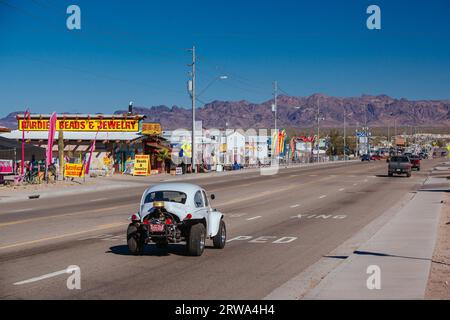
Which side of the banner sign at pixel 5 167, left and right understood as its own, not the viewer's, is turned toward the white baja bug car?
front

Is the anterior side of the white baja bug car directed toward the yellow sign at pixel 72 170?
no

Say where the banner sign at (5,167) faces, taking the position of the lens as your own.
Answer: facing the viewer

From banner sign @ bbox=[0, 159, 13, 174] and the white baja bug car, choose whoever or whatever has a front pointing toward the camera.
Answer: the banner sign

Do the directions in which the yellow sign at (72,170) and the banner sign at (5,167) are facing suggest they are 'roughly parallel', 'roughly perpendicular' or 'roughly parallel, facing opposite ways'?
roughly parallel

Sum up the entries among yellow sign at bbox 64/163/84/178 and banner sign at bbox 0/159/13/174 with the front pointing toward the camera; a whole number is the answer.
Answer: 2

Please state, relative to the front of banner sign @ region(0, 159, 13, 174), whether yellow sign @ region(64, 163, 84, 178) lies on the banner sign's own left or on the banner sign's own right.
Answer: on the banner sign's own left

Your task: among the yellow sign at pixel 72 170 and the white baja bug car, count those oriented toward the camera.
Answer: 1

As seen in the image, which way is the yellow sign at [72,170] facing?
toward the camera

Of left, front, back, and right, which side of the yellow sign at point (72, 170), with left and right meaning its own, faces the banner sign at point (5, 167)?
right

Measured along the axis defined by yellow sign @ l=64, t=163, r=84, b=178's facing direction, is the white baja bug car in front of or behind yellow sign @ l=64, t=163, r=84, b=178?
in front

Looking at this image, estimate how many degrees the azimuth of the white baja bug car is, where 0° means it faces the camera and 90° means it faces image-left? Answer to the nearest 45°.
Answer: approximately 225°

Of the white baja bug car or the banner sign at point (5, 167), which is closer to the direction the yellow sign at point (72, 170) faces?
the white baja bug car

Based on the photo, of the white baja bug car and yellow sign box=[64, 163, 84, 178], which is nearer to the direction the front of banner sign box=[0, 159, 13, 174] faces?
the white baja bug car
